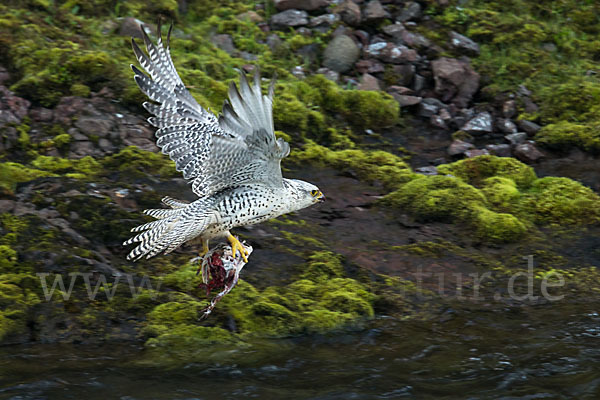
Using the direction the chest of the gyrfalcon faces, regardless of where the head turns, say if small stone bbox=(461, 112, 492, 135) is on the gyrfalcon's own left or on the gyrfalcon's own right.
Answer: on the gyrfalcon's own left

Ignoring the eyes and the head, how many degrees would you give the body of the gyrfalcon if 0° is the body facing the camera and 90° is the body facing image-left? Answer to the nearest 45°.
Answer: approximately 270°

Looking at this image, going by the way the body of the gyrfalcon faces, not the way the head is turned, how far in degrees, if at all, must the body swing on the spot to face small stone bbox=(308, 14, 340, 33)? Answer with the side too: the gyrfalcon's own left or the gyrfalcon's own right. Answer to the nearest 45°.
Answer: approximately 90° to the gyrfalcon's own left

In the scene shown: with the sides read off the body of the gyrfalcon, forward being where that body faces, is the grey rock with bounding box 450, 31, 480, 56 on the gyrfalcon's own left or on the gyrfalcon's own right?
on the gyrfalcon's own left

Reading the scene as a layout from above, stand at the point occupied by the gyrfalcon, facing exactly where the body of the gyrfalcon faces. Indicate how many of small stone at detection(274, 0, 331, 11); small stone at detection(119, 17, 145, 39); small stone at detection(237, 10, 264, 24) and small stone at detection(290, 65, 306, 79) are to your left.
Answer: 4

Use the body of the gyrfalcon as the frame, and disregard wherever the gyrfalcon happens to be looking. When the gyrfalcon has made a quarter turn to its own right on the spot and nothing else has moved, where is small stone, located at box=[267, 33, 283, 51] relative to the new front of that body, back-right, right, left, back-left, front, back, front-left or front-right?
back

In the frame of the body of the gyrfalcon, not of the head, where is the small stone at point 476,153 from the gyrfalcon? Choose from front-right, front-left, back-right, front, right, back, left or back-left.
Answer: front-left

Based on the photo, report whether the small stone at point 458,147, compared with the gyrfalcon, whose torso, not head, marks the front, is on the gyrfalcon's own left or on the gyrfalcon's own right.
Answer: on the gyrfalcon's own left

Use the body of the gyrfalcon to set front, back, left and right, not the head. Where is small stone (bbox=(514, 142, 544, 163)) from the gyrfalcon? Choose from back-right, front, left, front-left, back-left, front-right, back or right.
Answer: front-left
